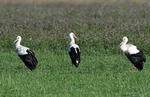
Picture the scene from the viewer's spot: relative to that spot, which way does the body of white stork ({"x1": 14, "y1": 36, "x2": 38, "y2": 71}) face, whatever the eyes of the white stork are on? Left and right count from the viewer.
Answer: facing to the left of the viewer

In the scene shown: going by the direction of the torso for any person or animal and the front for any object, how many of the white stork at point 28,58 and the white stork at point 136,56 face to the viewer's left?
2

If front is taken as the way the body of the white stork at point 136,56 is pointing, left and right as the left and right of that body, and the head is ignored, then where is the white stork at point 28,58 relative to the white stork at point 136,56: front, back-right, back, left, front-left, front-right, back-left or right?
front

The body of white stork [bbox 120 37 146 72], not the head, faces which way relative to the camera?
to the viewer's left

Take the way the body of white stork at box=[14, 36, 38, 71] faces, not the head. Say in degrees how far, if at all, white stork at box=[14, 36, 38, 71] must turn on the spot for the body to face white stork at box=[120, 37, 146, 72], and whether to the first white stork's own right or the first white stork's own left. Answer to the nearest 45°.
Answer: approximately 180°

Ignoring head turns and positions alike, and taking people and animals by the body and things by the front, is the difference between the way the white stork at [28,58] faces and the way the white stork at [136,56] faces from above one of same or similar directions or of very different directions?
same or similar directions
